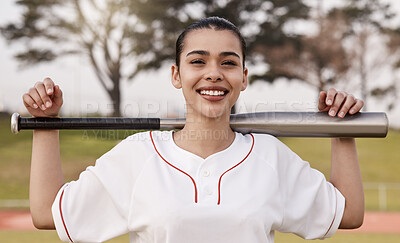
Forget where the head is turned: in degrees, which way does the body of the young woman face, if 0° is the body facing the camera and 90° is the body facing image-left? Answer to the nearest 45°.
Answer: approximately 0°
